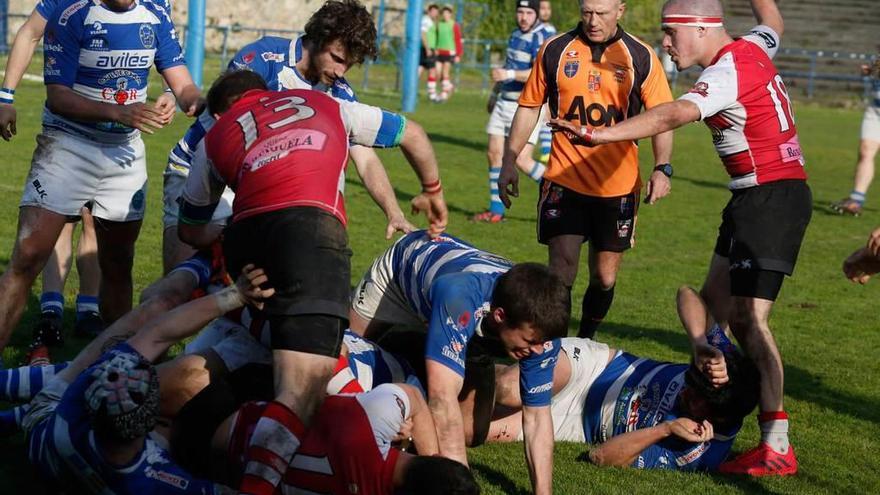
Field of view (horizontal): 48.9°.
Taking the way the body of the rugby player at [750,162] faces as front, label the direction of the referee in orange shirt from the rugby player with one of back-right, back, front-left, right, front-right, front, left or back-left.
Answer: front-right

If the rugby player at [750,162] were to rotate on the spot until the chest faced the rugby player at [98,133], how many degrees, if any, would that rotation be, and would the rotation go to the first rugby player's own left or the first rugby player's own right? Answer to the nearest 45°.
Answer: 0° — they already face them

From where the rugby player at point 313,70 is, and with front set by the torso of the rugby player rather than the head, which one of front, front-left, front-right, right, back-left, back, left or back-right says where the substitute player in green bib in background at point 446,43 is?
back-left

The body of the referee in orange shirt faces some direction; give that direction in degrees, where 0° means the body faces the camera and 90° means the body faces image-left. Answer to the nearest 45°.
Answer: approximately 0°

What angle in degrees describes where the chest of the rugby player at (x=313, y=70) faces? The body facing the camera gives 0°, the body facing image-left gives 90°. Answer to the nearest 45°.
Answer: approximately 315°

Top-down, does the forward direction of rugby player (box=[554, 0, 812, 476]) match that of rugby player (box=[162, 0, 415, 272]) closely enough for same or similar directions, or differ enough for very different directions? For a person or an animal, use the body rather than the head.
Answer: very different directions

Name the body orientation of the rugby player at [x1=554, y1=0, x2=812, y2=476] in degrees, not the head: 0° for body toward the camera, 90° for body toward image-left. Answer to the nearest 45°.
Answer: approximately 90°

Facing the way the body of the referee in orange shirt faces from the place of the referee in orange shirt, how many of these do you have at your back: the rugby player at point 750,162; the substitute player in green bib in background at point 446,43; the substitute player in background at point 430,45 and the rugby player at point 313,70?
2

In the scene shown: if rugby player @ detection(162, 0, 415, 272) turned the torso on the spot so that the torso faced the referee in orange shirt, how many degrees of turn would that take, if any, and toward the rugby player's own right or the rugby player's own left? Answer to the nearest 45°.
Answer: approximately 45° to the rugby player's own left
